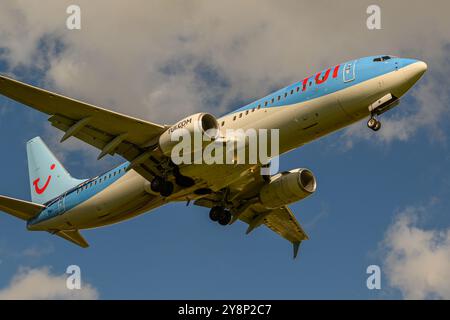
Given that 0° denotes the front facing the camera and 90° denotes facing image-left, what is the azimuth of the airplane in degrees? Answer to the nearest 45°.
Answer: approximately 315°
